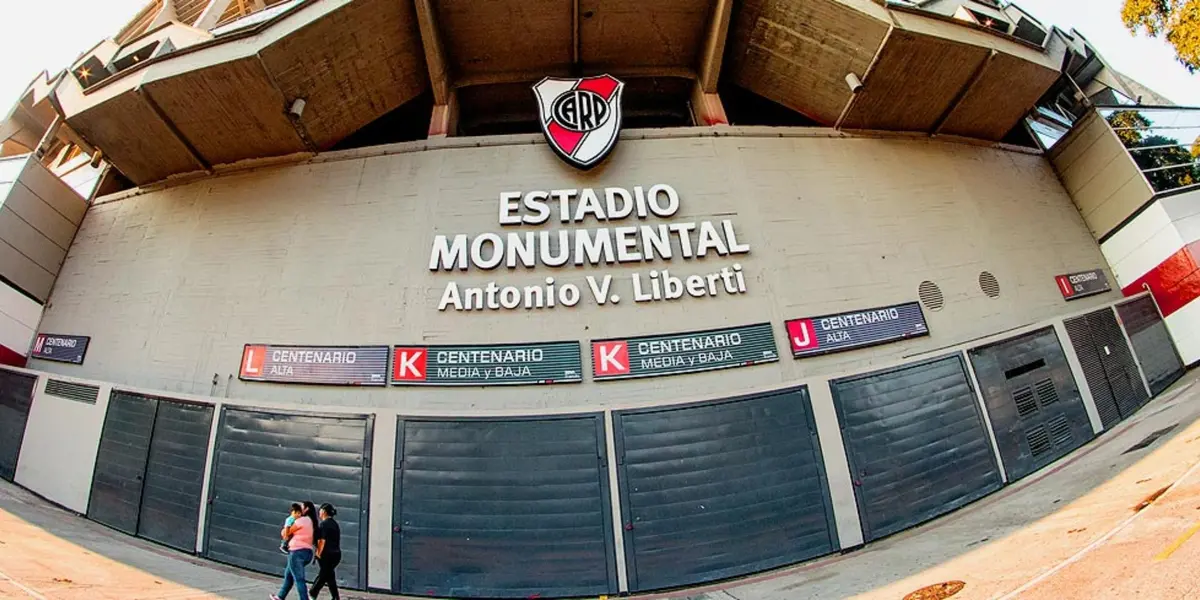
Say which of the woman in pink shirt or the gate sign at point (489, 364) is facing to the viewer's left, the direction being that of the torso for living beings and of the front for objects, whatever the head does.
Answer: the woman in pink shirt

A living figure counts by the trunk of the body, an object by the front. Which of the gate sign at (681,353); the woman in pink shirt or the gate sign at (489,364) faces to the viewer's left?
the woman in pink shirt

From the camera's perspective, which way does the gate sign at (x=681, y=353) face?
toward the camera

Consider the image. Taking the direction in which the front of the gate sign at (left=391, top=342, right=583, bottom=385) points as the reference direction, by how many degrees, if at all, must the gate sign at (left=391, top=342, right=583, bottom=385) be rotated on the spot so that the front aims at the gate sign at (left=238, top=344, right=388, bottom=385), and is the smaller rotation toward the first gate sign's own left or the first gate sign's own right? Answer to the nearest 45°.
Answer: approximately 90° to the first gate sign's own right

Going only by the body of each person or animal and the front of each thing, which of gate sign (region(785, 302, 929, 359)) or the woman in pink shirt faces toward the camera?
the gate sign

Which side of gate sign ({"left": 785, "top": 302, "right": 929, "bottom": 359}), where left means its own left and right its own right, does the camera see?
front

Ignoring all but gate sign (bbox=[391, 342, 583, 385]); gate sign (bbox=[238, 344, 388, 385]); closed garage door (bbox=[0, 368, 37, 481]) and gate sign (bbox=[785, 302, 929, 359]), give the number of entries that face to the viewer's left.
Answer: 0

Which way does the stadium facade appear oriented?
toward the camera

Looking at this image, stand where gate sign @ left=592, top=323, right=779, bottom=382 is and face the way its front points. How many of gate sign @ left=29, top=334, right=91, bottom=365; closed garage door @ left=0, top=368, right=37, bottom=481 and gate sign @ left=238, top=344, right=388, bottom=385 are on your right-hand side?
3

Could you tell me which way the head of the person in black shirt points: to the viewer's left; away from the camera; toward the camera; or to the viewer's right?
to the viewer's left

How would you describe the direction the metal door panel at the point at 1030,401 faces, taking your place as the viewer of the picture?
facing the viewer
